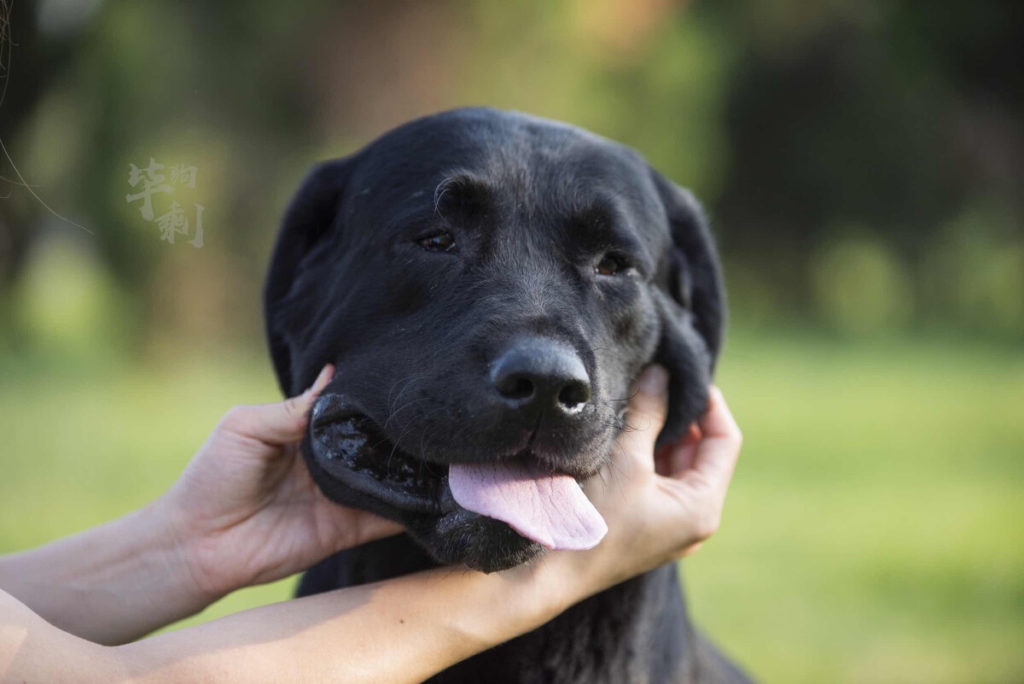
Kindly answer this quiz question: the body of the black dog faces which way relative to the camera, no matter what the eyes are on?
toward the camera
